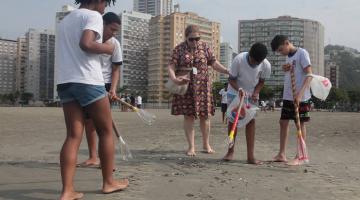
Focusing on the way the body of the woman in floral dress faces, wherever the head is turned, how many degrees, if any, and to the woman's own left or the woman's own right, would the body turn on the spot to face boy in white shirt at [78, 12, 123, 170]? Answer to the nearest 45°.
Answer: approximately 45° to the woman's own right

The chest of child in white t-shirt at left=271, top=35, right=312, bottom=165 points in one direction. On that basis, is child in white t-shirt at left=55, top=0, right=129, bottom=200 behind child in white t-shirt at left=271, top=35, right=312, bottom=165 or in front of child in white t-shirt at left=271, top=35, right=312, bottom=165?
in front

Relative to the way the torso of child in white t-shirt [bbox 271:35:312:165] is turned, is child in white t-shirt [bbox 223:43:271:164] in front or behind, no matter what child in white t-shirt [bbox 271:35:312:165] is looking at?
in front

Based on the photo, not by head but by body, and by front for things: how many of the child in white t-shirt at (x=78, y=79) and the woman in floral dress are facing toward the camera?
1

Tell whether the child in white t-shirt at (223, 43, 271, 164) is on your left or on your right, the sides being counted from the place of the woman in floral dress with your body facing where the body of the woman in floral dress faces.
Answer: on your left

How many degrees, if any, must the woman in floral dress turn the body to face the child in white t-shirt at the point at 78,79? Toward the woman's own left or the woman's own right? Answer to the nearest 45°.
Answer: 0° — they already face them

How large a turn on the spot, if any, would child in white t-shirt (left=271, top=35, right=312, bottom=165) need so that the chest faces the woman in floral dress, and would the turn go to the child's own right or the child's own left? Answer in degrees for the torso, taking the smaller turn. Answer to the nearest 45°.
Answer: approximately 45° to the child's own right

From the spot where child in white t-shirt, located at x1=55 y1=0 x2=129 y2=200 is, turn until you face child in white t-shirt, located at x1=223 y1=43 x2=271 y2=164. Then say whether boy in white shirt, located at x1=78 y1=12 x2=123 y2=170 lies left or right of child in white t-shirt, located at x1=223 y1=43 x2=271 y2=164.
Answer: left
